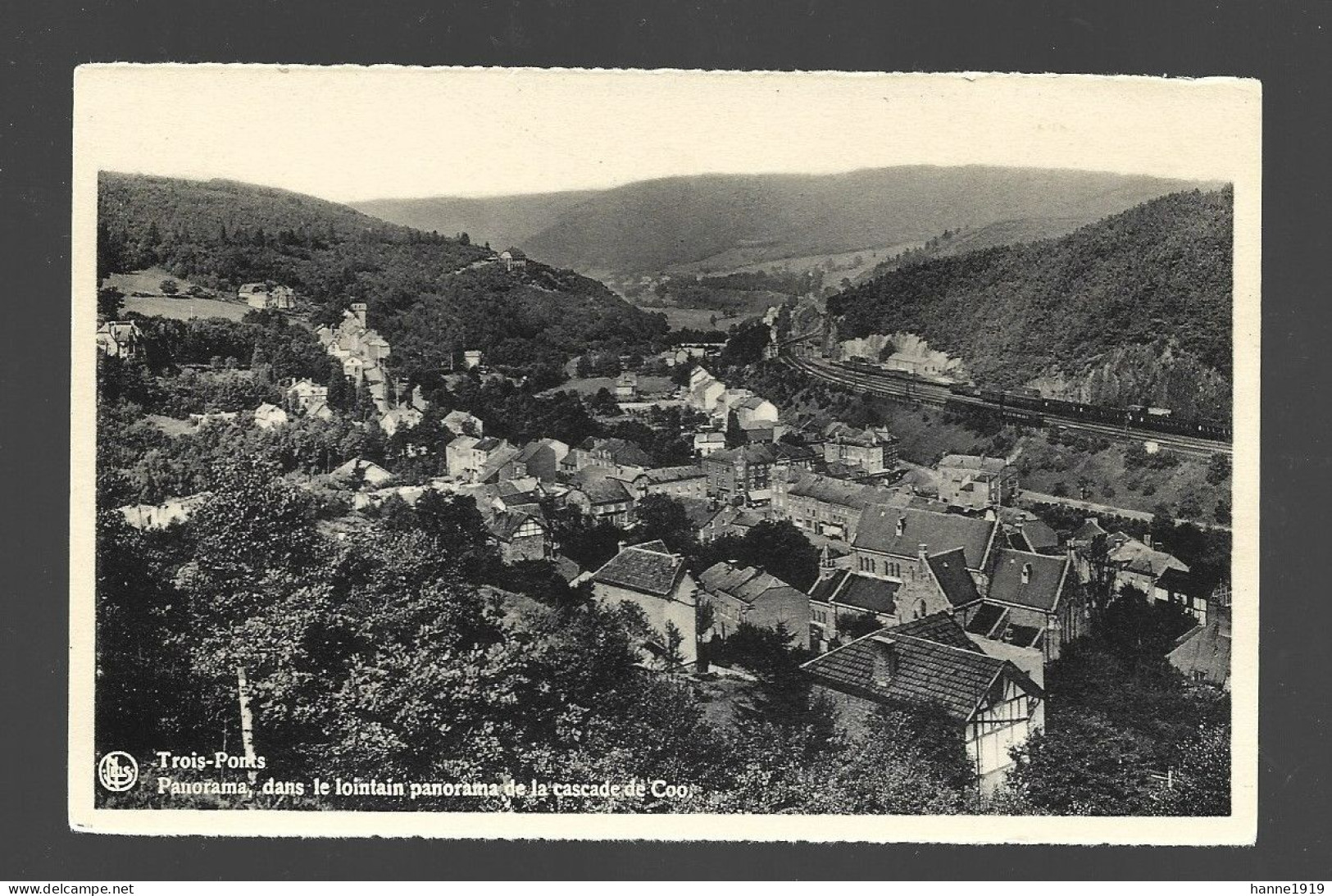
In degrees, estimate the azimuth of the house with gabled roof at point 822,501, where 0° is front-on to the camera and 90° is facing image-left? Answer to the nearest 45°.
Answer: approximately 45°

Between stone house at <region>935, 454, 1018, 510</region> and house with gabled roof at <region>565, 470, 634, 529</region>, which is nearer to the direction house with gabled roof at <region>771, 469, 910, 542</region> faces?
the house with gabled roof
